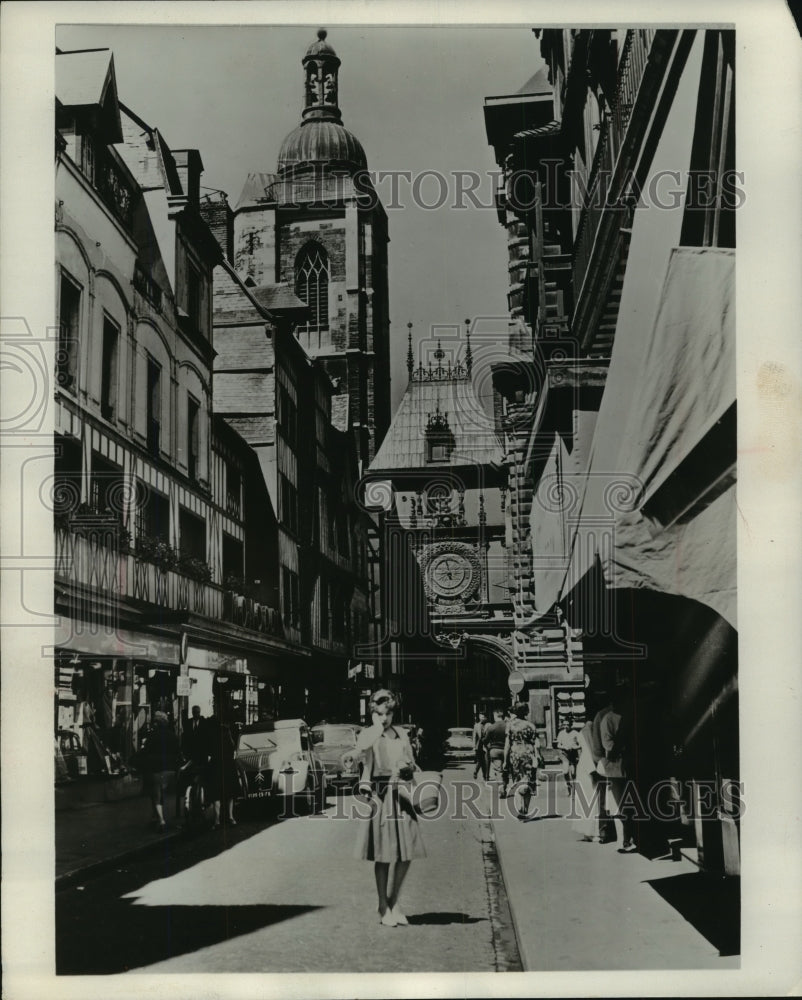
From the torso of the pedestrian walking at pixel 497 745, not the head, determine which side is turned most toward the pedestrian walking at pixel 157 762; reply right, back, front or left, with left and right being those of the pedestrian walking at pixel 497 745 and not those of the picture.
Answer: left

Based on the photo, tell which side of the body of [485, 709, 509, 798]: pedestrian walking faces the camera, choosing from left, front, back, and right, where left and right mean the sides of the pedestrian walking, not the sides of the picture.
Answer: back
